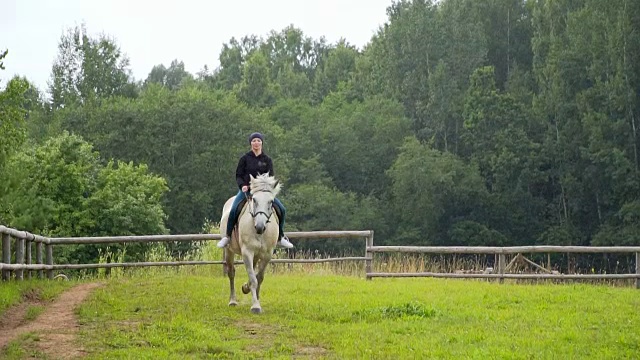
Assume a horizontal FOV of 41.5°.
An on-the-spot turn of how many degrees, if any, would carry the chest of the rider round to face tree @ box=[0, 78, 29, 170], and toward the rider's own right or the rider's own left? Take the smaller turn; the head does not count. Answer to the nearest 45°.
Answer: approximately 135° to the rider's own right

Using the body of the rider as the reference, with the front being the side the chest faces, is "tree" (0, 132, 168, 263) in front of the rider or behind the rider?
behind

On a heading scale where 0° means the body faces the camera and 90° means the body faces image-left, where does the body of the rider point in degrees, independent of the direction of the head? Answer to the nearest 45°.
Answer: approximately 0°
